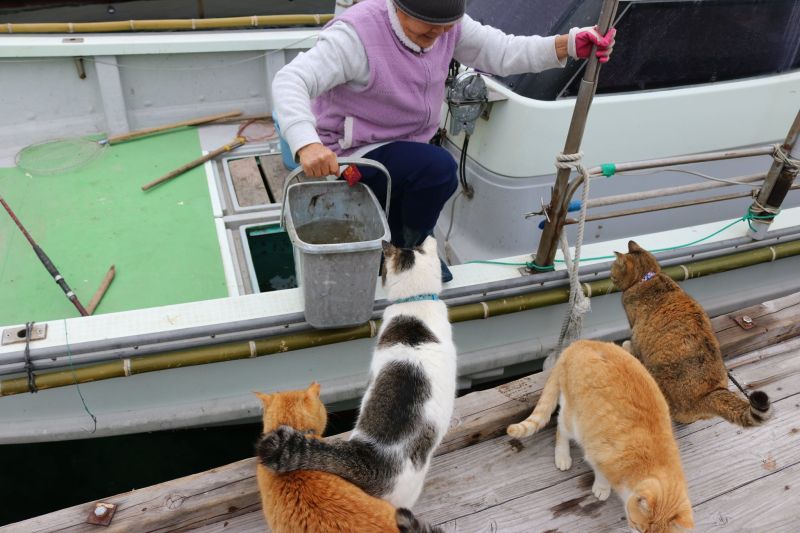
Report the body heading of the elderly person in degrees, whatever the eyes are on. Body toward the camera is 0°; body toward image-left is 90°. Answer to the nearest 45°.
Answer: approximately 315°

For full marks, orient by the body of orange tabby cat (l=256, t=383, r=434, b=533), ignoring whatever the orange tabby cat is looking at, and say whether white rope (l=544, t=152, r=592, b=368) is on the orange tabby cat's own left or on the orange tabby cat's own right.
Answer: on the orange tabby cat's own right

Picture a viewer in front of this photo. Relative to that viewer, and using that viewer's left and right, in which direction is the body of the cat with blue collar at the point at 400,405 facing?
facing away from the viewer

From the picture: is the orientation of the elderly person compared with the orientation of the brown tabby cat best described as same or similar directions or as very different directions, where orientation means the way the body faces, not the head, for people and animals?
very different directions

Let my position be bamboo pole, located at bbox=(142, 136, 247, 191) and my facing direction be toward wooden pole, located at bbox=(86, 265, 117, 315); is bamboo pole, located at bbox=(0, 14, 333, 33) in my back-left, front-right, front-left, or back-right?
back-right

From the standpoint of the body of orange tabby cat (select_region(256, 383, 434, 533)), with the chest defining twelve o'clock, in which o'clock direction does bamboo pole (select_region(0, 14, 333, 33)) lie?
The bamboo pole is roughly at 1 o'clock from the orange tabby cat.

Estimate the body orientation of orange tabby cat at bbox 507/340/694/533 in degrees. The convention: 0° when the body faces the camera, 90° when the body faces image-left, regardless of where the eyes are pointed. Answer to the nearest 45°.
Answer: approximately 315°

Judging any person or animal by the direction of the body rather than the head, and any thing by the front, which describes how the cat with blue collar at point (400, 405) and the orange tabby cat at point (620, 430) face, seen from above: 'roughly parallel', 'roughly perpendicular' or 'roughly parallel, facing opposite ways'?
roughly parallel, facing opposite ways

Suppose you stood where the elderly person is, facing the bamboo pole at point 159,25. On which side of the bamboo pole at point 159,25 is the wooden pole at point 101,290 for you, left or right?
left

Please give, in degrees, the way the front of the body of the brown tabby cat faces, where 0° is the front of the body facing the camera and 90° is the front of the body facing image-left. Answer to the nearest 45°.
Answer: approximately 135°

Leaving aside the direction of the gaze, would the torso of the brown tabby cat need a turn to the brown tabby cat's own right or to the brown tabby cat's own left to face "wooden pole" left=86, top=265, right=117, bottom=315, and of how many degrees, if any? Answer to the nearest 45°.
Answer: approximately 45° to the brown tabby cat's own left

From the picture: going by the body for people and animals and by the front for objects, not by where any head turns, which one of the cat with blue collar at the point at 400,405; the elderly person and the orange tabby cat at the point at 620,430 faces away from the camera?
the cat with blue collar

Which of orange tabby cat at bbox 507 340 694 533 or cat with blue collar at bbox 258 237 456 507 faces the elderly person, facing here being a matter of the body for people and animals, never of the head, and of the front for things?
the cat with blue collar

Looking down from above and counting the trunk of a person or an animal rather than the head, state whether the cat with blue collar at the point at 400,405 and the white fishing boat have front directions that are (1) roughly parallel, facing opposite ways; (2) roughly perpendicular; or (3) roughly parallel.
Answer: roughly perpendicular

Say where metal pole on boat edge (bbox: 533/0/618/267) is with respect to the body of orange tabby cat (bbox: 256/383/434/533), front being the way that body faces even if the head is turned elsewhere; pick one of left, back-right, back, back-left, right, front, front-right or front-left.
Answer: right
